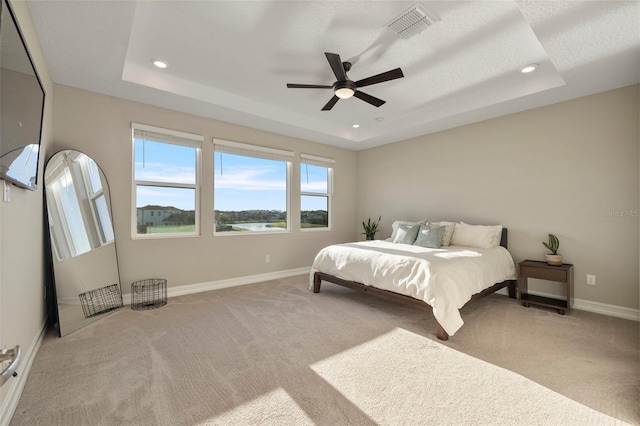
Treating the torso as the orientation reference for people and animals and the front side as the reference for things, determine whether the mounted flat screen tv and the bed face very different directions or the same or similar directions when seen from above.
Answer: very different directions

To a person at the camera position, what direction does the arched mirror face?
facing the viewer and to the right of the viewer

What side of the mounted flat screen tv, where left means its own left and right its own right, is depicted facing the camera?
right

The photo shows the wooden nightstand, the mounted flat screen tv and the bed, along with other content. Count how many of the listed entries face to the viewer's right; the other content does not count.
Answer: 1

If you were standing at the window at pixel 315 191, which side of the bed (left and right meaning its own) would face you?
right

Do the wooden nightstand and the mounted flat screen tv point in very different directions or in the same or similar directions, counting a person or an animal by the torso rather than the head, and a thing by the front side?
very different directions

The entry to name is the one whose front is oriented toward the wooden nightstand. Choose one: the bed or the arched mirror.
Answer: the arched mirror

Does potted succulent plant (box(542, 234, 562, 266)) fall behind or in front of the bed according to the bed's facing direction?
behind

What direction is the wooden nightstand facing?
toward the camera

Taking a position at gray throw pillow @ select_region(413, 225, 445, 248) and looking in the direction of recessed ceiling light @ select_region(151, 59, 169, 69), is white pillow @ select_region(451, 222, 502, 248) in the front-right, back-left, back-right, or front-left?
back-left

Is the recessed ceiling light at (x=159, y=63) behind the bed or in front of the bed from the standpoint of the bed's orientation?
in front

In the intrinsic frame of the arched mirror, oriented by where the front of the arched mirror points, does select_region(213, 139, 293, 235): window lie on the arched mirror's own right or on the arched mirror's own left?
on the arched mirror's own left

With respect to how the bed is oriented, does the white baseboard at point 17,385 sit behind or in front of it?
in front

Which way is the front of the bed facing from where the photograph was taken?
facing the viewer and to the left of the viewer

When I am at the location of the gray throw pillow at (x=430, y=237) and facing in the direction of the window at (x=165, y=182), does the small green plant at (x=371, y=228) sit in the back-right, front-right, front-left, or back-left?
front-right
